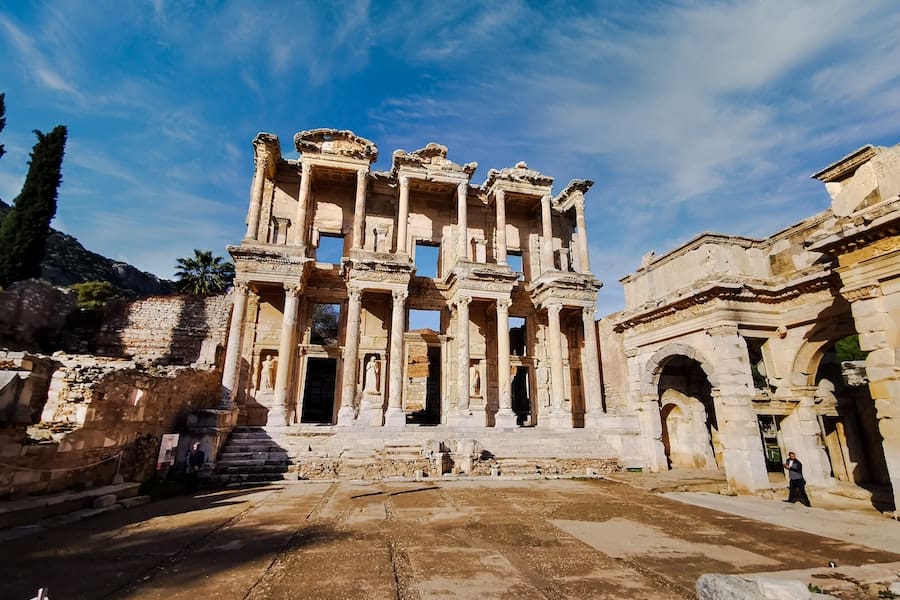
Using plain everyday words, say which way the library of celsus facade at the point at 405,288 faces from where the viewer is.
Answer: facing the viewer

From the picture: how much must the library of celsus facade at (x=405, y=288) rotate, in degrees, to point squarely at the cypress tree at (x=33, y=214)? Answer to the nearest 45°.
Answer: approximately 90° to its right

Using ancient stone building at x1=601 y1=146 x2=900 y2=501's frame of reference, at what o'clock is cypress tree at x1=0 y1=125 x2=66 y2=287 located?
The cypress tree is roughly at 1 o'clock from the ancient stone building.

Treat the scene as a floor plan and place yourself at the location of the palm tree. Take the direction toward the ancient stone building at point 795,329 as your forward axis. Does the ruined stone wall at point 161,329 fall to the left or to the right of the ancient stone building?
right

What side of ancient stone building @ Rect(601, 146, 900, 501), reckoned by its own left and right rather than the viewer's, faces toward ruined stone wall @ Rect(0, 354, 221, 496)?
front

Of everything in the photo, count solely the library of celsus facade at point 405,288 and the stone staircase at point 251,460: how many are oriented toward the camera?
2

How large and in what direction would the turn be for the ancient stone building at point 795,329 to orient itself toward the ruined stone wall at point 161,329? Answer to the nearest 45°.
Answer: approximately 45° to its right

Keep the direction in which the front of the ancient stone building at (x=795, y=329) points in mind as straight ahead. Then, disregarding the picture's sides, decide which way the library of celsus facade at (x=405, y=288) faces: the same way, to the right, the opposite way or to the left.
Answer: to the left

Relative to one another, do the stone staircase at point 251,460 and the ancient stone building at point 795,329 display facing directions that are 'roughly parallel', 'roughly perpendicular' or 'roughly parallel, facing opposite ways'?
roughly perpendicular

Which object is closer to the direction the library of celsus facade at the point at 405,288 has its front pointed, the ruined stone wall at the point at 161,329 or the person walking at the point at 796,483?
the person walking

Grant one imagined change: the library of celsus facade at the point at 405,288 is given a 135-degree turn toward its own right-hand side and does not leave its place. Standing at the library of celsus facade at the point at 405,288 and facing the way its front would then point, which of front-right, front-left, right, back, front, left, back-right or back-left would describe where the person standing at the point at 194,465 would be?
left

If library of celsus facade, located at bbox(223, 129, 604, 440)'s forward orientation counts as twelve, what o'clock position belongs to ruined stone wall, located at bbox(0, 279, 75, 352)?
The ruined stone wall is roughly at 3 o'clock from the library of celsus facade.

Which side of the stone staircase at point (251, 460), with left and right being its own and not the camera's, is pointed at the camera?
front

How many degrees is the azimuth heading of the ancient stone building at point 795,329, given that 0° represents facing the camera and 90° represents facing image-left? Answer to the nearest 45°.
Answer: approximately 45°
